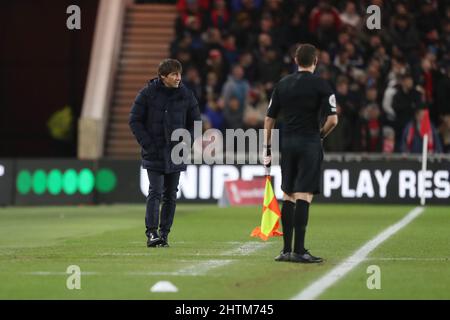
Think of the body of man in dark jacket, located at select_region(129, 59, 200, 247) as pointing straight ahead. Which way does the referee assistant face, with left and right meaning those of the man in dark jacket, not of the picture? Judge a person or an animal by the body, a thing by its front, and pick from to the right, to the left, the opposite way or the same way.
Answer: the opposite way

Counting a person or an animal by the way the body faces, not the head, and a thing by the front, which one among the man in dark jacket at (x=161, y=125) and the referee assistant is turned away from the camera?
the referee assistant

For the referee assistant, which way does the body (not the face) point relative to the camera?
away from the camera

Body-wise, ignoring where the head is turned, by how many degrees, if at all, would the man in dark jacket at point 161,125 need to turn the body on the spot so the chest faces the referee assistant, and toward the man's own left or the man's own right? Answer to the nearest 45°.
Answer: approximately 45° to the man's own left

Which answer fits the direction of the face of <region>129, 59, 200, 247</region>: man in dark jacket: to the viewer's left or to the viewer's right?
to the viewer's right

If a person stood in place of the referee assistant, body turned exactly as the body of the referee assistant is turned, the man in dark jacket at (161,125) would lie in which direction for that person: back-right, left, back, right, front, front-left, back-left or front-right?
front-left

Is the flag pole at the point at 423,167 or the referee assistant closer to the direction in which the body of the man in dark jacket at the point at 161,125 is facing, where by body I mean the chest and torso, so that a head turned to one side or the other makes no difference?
the referee assistant

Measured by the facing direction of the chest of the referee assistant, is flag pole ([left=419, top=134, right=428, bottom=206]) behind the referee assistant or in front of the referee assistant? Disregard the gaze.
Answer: in front

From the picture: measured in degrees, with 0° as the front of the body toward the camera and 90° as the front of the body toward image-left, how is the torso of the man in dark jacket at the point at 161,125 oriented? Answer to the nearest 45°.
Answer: approximately 0°

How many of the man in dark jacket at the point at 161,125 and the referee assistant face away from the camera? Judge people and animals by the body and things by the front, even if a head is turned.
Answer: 1
